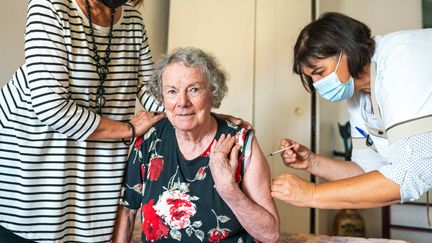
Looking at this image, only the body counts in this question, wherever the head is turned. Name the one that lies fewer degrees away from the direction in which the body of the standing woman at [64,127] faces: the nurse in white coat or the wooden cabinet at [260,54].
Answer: the nurse in white coat

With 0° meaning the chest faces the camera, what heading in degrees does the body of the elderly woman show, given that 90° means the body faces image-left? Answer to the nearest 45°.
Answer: approximately 0°

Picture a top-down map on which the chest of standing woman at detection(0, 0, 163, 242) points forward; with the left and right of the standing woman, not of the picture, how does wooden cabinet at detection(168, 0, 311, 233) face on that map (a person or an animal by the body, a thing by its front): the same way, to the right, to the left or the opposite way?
to the right

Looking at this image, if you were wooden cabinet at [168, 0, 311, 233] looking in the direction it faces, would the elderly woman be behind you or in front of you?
in front

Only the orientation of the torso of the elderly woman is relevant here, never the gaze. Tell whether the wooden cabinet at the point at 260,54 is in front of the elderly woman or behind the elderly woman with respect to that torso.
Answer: behind

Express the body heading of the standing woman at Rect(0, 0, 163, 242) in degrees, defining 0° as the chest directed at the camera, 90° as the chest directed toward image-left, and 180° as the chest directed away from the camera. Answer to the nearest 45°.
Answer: approximately 315°

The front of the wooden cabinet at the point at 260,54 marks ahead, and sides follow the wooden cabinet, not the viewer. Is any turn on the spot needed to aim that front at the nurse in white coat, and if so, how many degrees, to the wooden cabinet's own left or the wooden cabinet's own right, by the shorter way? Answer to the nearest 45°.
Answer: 0° — it already faces them

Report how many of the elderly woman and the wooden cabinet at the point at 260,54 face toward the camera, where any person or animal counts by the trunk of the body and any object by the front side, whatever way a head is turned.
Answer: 2

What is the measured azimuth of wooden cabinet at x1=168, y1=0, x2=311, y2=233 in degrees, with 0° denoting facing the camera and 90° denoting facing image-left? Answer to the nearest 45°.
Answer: approximately 0°
